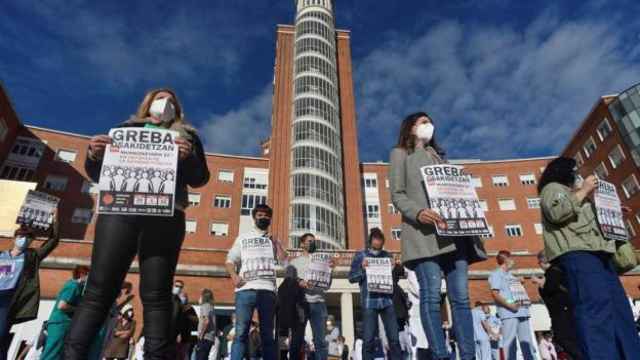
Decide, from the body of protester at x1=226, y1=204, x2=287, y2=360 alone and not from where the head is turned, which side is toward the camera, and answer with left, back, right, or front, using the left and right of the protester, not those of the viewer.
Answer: front

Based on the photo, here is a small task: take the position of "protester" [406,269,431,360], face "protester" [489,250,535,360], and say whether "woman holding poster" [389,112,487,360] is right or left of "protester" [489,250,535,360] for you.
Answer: right

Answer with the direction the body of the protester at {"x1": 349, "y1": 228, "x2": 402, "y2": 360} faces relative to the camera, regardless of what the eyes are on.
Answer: toward the camera

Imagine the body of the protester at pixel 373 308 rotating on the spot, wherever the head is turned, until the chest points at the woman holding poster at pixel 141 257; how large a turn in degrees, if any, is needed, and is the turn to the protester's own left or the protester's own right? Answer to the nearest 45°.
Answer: approximately 45° to the protester's own right

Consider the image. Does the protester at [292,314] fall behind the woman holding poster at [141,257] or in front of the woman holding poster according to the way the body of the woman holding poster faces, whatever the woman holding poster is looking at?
behind

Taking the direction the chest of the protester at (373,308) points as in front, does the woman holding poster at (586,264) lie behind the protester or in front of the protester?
in front

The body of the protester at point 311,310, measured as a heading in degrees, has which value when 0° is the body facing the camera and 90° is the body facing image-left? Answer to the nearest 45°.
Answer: approximately 315°

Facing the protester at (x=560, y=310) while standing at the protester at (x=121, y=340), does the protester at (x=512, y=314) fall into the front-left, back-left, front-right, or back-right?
front-left

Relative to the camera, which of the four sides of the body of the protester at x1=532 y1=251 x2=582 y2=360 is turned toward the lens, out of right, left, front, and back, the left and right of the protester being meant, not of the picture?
left

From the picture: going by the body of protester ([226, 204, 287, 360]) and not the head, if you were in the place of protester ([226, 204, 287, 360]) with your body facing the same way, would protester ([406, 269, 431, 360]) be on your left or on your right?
on your left

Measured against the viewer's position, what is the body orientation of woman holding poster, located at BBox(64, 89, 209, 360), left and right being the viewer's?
facing the viewer
